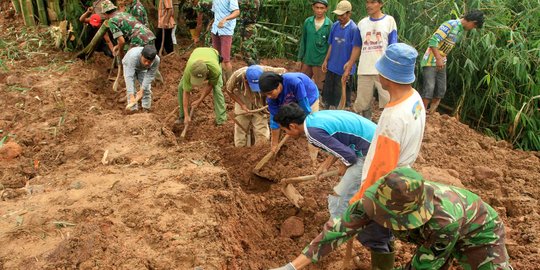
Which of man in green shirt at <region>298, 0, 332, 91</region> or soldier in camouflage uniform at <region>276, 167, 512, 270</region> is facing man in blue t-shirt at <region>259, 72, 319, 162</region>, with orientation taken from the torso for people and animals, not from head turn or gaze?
the man in green shirt

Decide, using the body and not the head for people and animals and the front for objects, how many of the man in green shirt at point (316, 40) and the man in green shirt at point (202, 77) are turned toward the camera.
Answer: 2

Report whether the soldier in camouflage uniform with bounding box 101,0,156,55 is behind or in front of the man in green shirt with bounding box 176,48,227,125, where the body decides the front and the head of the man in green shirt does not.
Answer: behind

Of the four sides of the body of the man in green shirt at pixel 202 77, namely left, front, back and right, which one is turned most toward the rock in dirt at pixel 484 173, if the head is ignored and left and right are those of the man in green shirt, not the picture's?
left

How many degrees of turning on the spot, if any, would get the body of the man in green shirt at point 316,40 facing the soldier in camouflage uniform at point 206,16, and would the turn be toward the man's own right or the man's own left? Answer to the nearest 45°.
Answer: approximately 135° to the man's own right

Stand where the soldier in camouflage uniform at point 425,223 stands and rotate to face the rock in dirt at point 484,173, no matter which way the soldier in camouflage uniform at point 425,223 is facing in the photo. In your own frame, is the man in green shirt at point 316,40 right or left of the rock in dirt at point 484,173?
left

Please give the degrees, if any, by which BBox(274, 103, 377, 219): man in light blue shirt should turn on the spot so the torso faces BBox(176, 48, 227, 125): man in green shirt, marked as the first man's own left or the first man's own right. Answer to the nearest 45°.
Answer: approximately 45° to the first man's own right

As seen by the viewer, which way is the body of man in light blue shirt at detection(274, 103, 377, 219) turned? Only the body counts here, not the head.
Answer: to the viewer's left

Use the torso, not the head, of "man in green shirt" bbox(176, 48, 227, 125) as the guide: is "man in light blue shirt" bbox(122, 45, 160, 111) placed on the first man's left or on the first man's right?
on the first man's right

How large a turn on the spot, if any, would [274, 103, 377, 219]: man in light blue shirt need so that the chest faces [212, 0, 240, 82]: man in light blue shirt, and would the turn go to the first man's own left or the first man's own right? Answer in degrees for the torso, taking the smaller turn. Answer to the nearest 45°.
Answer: approximately 45° to the first man's own right

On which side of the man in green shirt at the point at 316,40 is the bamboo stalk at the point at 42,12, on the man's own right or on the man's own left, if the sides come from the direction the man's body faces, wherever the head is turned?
on the man's own right

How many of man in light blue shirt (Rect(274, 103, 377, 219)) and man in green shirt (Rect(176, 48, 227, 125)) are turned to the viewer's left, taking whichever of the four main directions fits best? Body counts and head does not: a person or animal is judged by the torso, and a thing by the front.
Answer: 1

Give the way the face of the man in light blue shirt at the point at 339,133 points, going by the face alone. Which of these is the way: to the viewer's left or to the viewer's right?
to the viewer's left
